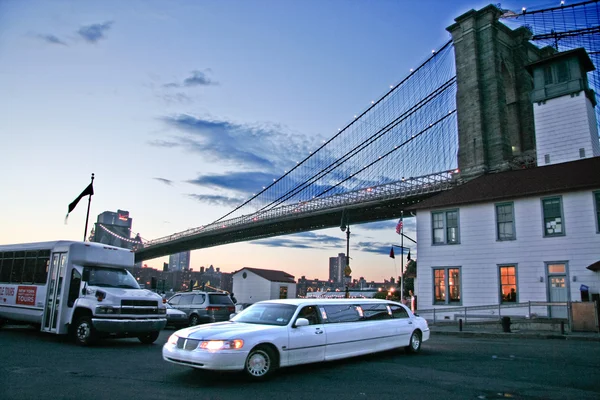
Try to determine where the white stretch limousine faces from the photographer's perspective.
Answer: facing the viewer and to the left of the viewer

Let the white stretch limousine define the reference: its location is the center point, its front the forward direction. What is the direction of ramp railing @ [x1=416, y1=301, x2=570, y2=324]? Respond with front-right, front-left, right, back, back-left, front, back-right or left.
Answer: back

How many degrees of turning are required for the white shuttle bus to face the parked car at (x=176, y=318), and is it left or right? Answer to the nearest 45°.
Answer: approximately 90° to its left

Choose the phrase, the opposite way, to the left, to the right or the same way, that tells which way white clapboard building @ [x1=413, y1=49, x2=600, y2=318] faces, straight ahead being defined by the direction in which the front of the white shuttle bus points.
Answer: to the right

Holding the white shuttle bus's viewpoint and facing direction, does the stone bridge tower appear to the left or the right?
on its left

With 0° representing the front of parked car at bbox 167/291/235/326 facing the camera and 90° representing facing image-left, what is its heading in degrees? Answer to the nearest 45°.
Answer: approximately 135°

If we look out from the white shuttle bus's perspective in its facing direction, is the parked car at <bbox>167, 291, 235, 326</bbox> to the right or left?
on its left

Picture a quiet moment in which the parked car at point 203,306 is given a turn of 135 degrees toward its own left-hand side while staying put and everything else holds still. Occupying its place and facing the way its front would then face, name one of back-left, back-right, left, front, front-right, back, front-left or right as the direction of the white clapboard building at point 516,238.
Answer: left

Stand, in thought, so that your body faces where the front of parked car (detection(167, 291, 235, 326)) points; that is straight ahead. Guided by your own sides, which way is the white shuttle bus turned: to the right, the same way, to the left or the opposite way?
the opposite way

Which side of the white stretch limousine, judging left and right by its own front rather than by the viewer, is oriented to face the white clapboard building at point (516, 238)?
back

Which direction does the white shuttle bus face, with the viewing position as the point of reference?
facing the viewer and to the right of the viewer
